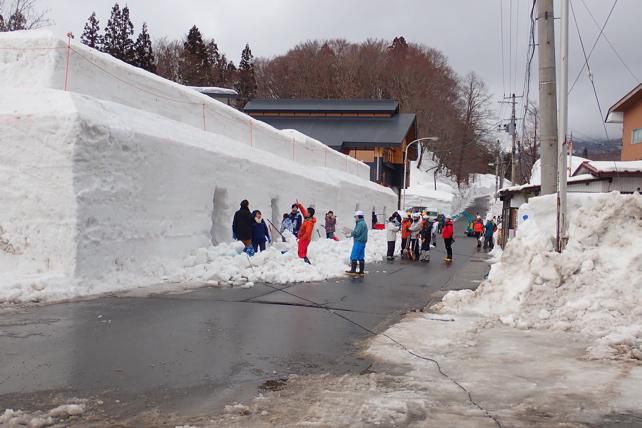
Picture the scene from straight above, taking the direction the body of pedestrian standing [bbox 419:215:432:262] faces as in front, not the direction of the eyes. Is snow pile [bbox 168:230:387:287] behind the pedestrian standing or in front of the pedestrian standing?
in front

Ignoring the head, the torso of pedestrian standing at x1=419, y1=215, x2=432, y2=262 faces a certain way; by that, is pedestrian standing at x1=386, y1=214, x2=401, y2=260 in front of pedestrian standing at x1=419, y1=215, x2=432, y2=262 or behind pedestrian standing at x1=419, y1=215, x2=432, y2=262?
in front

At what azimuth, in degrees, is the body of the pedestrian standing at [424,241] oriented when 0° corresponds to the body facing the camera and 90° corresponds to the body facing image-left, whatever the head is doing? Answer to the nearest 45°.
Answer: approximately 45°

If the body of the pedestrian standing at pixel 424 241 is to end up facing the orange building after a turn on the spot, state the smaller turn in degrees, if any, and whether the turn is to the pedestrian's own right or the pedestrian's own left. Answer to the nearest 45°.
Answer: approximately 180°

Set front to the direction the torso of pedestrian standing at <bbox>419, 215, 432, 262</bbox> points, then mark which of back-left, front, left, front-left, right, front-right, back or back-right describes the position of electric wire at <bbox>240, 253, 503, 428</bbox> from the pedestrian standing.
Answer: front-left

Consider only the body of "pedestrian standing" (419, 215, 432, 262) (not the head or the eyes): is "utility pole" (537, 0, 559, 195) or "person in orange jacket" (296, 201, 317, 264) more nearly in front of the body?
the person in orange jacket

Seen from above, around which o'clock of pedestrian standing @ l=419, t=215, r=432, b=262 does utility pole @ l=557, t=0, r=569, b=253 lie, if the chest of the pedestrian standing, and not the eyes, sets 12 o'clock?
The utility pole is roughly at 10 o'clock from the pedestrian standing.

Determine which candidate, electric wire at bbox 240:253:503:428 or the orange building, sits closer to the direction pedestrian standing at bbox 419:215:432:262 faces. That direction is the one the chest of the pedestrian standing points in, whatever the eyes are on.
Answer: the electric wire

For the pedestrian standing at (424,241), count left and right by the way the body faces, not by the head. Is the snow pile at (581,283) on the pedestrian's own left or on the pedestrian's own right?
on the pedestrian's own left
